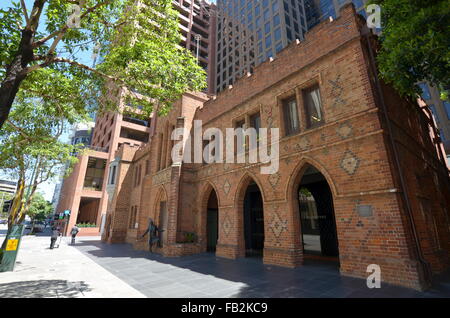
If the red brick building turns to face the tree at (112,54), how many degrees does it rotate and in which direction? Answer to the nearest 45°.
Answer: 0° — it already faces it

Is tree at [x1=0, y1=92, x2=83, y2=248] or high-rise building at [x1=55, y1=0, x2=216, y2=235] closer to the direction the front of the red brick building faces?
the tree

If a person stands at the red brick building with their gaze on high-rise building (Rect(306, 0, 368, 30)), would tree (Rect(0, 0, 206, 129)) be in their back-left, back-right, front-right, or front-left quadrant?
back-left

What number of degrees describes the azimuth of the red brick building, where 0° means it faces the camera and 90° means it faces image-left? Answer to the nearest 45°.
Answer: approximately 45°

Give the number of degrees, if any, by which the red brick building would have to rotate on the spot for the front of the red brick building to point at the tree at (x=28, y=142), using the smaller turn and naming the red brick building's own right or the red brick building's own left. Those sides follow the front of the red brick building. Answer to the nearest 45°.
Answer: approximately 45° to the red brick building's own right
